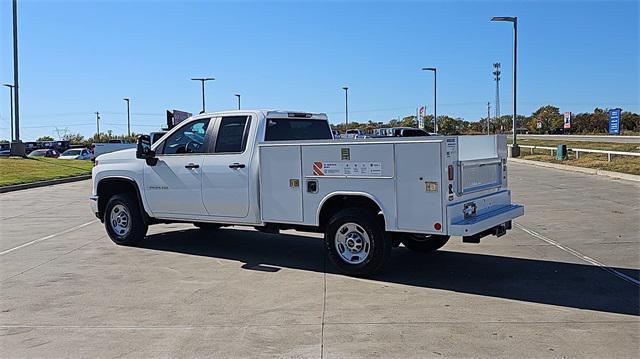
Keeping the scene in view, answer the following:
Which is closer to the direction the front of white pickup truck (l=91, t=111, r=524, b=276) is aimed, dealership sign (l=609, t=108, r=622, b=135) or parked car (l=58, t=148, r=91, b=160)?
the parked car

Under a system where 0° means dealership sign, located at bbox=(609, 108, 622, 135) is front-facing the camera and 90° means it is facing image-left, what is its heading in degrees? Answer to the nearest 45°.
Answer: approximately 0°

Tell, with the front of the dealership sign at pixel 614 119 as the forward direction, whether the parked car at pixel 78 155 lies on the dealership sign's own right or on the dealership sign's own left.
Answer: on the dealership sign's own right

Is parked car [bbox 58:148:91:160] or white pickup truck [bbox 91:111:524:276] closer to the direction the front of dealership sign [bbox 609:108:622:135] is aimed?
the white pickup truck

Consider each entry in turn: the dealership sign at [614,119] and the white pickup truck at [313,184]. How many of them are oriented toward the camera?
1

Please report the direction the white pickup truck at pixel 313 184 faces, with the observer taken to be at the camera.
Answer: facing away from the viewer and to the left of the viewer

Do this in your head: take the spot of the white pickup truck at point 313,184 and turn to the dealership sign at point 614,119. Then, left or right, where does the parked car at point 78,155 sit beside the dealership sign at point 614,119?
left

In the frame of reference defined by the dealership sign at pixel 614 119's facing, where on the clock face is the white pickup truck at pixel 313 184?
The white pickup truck is roughly at 12 o'clock from the dealership sign.
